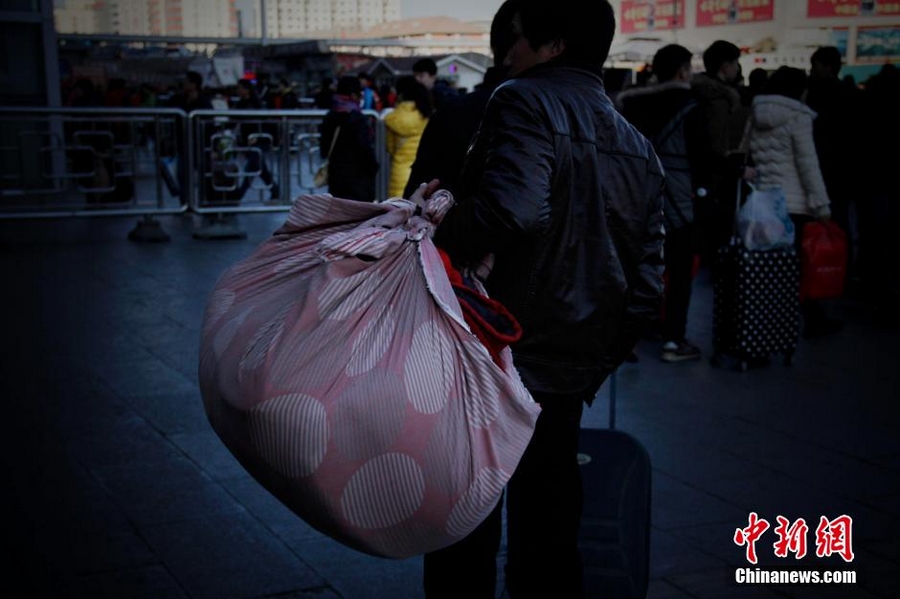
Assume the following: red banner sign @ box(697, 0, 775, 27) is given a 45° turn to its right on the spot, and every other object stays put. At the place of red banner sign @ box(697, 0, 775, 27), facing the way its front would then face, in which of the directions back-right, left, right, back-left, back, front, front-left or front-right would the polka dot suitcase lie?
front-left

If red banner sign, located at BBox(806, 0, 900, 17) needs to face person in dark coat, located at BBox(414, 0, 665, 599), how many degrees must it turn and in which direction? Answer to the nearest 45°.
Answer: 0° — it already faces them

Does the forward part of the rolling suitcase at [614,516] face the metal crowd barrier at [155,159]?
no

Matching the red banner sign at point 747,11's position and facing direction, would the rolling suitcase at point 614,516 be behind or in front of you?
in front

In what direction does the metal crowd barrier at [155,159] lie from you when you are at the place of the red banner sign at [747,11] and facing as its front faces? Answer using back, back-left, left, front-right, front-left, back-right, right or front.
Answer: front

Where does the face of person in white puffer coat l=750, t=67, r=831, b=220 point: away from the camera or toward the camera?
away from the camera

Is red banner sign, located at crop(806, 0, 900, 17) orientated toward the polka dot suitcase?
yes

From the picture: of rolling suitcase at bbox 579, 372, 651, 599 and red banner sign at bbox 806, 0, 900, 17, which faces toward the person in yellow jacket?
the red banner sign

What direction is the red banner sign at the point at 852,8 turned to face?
toward the camera

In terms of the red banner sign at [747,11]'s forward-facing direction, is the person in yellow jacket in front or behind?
in front

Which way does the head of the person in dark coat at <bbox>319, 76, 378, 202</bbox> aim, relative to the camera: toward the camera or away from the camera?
away from the camera

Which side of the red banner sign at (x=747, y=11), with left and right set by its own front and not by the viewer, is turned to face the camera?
front

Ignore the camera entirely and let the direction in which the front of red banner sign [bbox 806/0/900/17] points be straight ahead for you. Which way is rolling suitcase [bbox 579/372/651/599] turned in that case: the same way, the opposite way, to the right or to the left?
the same way

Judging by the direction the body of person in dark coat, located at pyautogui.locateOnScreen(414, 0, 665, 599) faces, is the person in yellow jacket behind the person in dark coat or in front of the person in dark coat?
in front

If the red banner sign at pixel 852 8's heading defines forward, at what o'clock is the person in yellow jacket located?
The person in yellow jacket is roughly at 12 o'clock from the red banner sign.

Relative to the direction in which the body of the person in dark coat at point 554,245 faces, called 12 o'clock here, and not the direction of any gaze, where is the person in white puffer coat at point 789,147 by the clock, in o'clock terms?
The person in white puffer coat is roughly at 2 o'clock from the person in dark coat.
